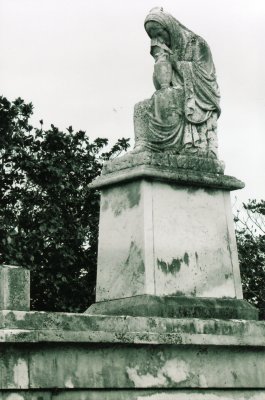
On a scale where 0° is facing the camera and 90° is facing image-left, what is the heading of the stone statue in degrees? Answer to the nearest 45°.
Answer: approximately 45°
